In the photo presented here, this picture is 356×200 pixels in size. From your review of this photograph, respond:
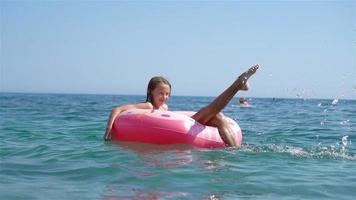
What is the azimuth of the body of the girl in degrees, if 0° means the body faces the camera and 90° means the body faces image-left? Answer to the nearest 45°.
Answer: approximately 315°
